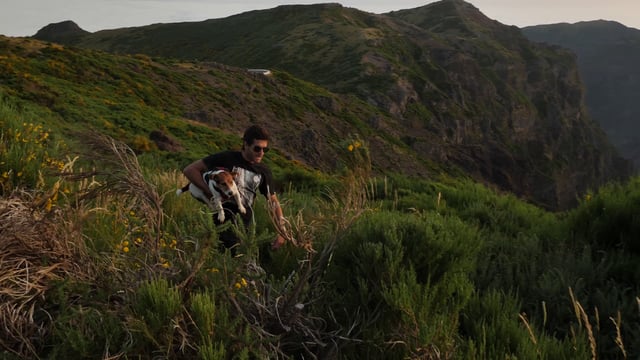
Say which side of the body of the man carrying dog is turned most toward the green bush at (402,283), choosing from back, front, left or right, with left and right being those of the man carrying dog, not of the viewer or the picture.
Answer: front

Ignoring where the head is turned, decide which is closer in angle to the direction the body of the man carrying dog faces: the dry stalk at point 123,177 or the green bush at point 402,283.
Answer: the green bush

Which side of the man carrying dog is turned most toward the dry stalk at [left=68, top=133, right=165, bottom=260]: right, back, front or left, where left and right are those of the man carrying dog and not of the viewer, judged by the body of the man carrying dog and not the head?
right

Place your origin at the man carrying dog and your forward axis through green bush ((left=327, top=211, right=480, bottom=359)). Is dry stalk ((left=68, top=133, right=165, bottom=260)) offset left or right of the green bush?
right

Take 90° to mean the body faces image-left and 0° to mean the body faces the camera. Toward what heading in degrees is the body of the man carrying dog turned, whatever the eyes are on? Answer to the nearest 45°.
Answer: approximately 315°
